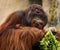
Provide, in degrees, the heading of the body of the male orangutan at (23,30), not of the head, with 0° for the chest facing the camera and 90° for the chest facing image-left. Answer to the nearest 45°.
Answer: approximately 315°
